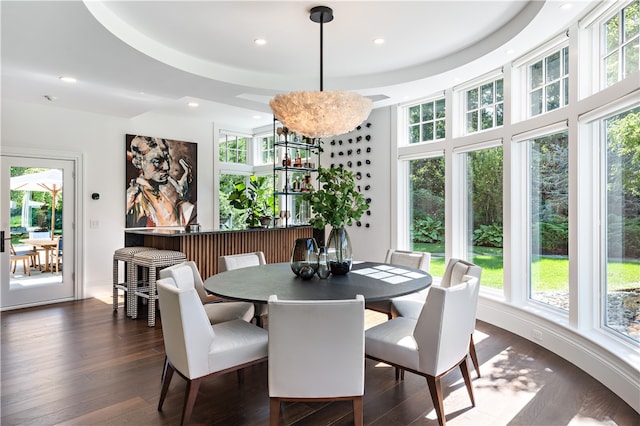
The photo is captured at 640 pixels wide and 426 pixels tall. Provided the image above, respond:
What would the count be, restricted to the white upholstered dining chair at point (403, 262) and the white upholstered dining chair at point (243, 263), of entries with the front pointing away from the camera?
0

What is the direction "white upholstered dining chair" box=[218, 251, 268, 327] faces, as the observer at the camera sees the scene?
facing the viewer and to the right of the viewer

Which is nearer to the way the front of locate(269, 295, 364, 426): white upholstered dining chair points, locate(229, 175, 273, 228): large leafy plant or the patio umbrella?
the large leafy plant

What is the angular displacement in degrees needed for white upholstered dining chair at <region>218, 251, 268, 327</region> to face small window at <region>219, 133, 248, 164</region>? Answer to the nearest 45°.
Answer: approximately 135° to its left

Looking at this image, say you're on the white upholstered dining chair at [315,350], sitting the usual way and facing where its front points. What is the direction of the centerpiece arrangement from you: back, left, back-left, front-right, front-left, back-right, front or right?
front

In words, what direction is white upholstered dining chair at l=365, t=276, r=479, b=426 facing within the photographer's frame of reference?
facing away from the viewer and to the left of the viewer

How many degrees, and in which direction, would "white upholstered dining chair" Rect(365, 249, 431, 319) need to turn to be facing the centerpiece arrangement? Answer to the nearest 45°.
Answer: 0° — it already faces it

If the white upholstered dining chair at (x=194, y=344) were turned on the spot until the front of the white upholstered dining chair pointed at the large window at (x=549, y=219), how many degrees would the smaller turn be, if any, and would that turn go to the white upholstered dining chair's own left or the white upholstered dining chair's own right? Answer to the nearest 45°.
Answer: approximately 45° to the white upholstered dining chair's own right

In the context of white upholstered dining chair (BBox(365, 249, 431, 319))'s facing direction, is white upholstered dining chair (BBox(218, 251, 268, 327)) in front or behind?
in front

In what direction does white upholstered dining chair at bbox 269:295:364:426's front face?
away from the camera

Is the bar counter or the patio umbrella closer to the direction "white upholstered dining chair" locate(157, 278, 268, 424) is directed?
the bar counter

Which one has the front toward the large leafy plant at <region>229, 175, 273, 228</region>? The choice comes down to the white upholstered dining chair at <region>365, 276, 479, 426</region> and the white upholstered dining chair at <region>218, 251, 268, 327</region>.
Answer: the white upholstered dining chair at <region>365, 276, 479, 426</region>

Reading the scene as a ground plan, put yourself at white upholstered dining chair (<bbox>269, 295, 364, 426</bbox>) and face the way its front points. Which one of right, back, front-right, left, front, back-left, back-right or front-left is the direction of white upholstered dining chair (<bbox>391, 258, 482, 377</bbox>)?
front-right

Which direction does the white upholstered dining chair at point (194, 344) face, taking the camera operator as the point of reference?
facing away from the viewer and to the right of the viewer

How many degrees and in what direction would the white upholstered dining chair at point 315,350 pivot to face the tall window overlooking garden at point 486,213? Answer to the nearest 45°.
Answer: approximately 45° to its right

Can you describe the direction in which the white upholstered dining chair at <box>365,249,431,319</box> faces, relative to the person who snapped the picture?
facing the viewer and to the left of the viewer

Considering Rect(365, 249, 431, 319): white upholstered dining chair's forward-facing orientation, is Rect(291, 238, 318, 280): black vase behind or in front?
in front

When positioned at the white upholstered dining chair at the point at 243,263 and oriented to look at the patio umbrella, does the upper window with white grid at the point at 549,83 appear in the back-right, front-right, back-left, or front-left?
back-right

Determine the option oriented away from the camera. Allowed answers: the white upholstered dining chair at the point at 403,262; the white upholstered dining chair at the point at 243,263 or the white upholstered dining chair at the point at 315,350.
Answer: the white upholstered dining chair at the point at 315,350
